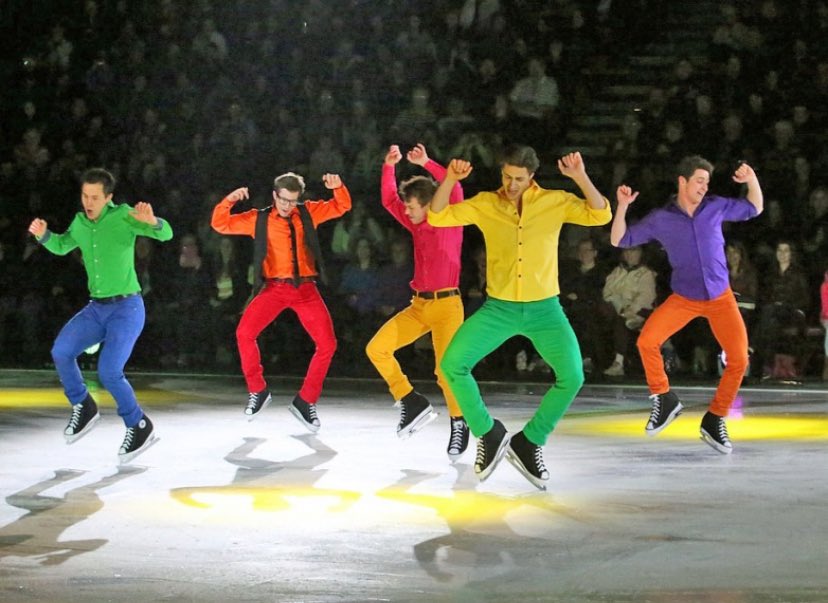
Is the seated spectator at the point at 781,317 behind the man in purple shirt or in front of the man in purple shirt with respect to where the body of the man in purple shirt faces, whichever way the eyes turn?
behind

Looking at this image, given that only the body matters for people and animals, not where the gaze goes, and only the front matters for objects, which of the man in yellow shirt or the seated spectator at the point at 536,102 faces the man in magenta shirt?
the seated spectator

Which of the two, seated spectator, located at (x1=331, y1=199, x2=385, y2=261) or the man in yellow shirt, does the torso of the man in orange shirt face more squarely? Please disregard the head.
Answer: the man in yellow shirt

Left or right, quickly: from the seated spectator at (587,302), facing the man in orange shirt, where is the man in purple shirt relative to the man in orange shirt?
left

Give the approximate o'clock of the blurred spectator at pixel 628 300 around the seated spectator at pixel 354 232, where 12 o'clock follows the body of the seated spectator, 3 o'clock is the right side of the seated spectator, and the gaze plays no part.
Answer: The blurred spectator is roughly at 10 o'clock from the seated spectator.

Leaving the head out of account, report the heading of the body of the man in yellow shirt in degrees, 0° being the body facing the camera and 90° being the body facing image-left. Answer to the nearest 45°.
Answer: approximately 0°

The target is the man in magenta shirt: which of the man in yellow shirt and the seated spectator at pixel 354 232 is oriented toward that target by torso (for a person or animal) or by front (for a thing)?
the seated spectator

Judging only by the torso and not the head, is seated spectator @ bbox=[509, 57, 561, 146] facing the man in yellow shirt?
yes

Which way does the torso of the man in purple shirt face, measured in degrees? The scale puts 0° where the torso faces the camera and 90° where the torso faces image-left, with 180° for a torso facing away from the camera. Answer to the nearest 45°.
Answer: approximately 0°

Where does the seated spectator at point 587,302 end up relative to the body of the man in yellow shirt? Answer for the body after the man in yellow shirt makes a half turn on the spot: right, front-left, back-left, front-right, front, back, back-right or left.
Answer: front
